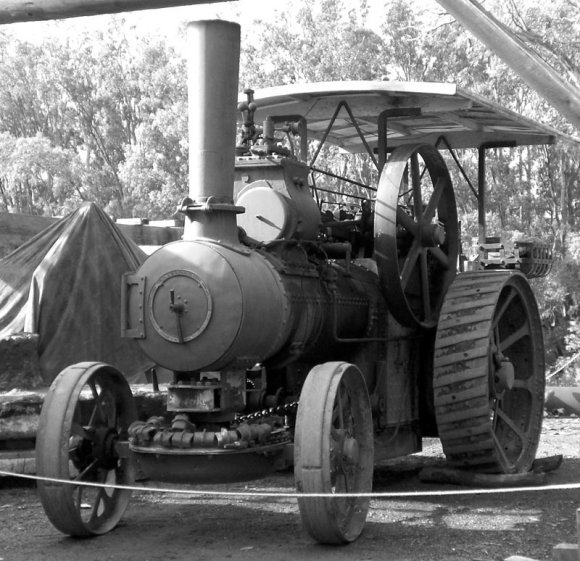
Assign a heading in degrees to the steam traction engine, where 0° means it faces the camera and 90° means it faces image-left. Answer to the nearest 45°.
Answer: approximately 45°

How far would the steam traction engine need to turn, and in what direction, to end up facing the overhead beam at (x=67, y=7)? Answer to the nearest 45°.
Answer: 0° — it already faces it
